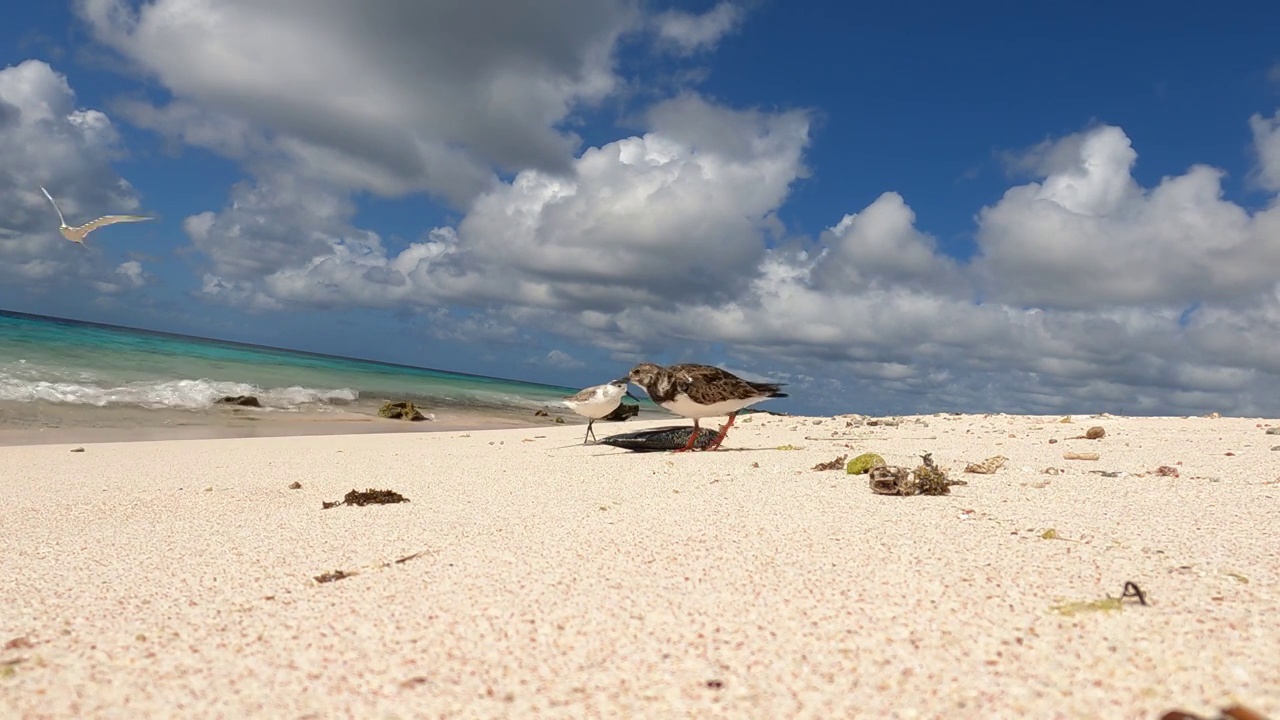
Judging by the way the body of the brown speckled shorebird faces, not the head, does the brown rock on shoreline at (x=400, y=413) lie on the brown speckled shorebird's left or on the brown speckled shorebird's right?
on the brown speckled shorebird's right

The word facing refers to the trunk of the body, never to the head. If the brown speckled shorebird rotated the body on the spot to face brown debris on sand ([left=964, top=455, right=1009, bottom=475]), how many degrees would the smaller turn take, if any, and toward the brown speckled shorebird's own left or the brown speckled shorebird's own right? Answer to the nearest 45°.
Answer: approximately 135° to the brown speckled shorebird's own left

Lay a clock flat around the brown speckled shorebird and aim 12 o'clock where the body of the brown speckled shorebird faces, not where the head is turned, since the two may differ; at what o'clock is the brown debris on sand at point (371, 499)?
The brown debris on sand is roughly at 10 o'clock from the brown speckled shorebird.

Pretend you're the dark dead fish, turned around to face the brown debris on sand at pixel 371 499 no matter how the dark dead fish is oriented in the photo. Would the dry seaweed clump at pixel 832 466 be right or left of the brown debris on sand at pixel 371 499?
left

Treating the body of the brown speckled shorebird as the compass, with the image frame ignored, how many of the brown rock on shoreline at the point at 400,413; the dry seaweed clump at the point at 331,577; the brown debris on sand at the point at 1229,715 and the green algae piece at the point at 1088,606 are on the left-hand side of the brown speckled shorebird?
3

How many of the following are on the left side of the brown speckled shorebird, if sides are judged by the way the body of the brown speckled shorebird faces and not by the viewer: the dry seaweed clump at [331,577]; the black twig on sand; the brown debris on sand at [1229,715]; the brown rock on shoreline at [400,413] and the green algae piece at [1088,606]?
4

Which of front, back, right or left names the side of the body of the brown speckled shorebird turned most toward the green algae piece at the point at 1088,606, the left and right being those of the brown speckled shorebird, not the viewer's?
left

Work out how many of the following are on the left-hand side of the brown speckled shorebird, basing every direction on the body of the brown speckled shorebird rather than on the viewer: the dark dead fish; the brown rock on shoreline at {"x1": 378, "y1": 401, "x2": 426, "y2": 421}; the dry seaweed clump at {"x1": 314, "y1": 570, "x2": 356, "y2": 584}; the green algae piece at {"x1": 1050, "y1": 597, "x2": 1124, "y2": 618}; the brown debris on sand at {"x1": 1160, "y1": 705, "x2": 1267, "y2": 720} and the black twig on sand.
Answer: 4

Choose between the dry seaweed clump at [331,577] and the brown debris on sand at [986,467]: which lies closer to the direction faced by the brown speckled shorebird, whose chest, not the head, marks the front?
the dry seaweed clump

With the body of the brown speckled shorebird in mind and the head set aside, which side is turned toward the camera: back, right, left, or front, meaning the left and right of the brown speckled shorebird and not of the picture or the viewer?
left

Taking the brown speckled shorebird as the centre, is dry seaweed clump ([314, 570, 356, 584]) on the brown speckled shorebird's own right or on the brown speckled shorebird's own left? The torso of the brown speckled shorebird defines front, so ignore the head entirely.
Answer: on the brown speckled shorebird's own left
